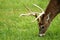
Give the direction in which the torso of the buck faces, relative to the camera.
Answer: to the viewer's left
